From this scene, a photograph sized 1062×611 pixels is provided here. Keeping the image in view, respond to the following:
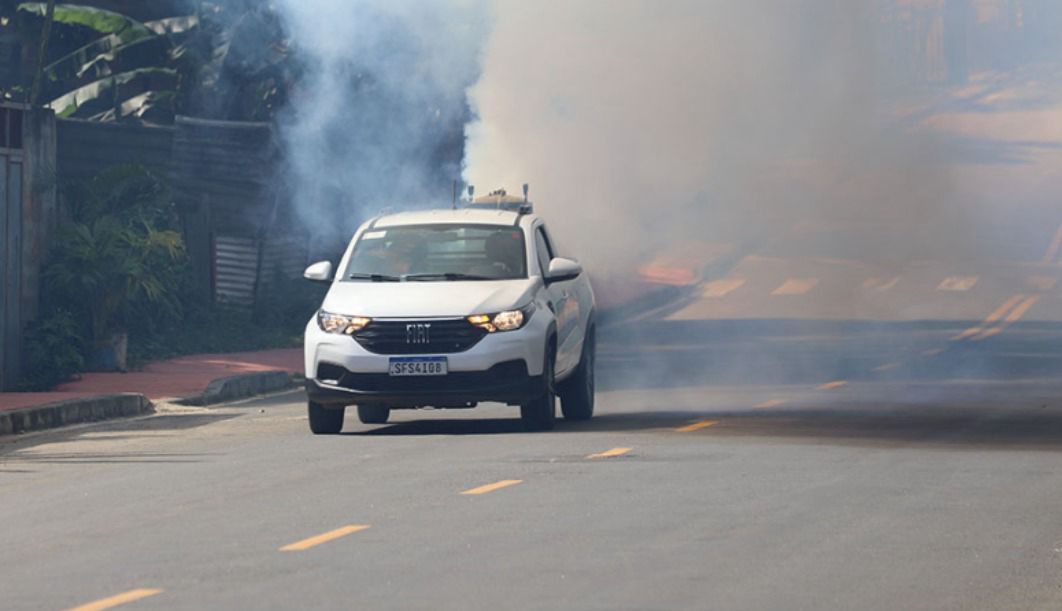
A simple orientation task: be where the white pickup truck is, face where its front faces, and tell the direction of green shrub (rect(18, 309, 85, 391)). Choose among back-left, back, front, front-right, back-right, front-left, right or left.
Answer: back-right

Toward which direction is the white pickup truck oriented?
toward the camera
